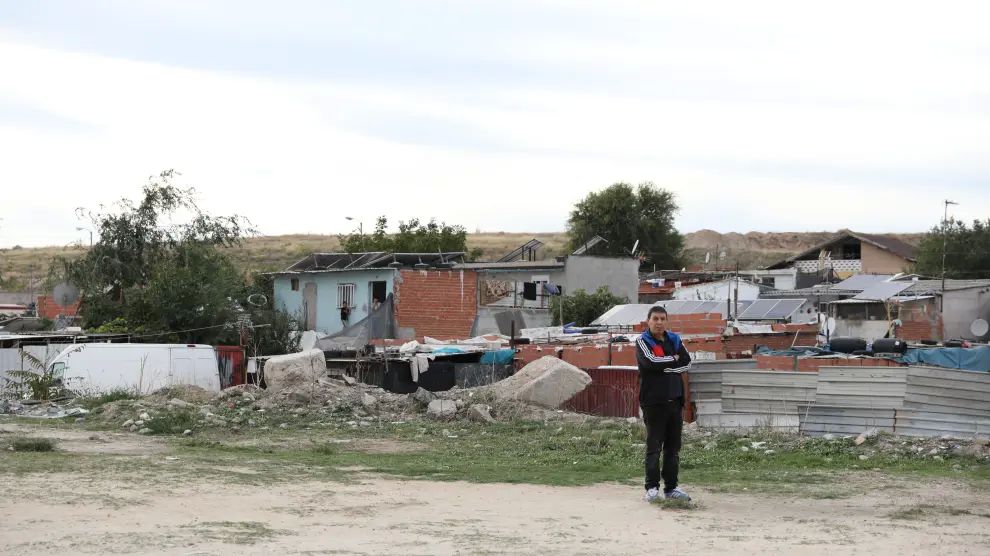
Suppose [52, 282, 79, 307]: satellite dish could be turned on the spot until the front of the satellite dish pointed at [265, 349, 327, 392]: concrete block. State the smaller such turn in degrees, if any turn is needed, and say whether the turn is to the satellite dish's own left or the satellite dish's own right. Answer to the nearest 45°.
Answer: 0° — it already faces it

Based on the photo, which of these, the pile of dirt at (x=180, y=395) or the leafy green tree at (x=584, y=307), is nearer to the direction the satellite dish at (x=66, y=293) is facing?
the pile of dirt

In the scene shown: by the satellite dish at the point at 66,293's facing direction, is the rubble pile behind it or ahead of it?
ahead

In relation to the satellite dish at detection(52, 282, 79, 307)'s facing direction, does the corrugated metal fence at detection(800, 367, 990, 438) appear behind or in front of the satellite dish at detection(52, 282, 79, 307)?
in front

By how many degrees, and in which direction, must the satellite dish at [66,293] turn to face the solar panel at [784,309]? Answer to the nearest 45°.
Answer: approximately 45° to its left

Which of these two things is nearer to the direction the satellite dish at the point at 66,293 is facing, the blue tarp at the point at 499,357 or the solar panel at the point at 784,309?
the blue tarp

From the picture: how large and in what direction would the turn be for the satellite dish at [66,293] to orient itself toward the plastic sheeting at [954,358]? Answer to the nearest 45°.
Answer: approximately 45° to its left

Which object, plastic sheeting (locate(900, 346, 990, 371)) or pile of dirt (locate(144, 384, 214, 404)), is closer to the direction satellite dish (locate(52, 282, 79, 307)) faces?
the pile of dirt

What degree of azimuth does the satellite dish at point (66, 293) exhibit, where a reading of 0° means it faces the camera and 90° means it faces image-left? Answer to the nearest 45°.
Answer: approximately 0°

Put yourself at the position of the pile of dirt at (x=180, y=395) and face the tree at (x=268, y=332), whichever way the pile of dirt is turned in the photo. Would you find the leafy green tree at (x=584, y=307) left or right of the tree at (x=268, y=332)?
right
